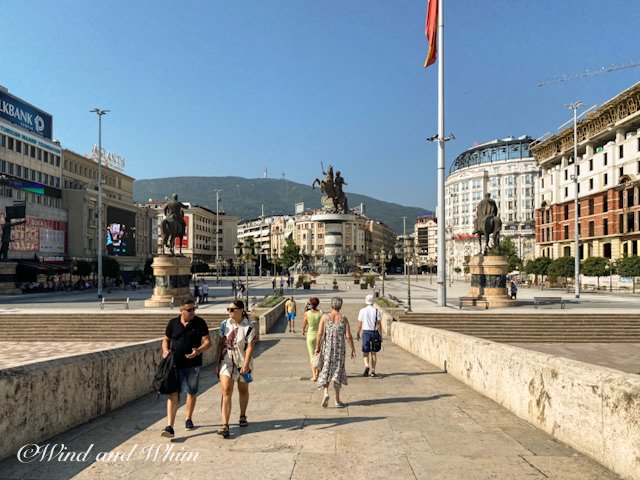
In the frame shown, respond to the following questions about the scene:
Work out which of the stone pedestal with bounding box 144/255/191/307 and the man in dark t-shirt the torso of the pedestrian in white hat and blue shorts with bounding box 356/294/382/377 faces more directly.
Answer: the stone pedestal

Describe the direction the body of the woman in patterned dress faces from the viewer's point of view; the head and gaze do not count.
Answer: away from the camera

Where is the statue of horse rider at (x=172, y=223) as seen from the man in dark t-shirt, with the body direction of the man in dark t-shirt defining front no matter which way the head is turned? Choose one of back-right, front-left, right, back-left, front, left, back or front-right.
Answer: back

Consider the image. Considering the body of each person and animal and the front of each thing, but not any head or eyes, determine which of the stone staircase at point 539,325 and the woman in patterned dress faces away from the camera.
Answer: the woman in patterned dress

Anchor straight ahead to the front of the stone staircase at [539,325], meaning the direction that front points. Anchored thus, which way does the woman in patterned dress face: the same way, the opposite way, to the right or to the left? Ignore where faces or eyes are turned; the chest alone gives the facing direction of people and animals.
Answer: the opposite way

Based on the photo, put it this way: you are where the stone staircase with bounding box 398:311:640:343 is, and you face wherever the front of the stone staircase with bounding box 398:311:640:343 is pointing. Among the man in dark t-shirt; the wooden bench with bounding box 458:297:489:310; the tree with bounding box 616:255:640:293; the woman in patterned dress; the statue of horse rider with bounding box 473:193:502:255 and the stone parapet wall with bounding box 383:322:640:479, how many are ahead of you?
3

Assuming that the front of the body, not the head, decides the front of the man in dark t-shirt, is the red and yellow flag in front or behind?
behind

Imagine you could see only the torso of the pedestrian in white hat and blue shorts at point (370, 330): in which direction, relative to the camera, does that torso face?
away from the camera

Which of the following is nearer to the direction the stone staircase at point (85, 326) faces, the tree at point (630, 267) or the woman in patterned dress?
the woman in patterned dress

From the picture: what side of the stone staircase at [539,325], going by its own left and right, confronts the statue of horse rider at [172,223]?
right

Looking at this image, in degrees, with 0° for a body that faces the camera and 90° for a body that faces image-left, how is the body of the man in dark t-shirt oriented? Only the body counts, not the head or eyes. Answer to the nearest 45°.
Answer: approximately 0°

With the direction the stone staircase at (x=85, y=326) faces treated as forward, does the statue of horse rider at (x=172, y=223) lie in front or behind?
behind
